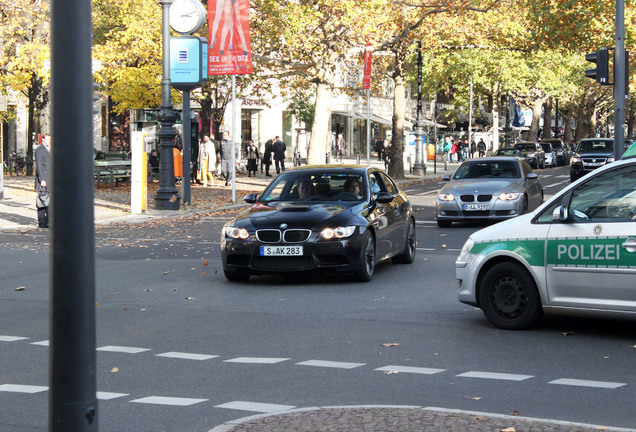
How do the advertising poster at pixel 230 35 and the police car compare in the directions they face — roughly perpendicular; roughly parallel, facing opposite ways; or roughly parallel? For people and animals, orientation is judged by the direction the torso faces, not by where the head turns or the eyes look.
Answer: roughly perpendicular

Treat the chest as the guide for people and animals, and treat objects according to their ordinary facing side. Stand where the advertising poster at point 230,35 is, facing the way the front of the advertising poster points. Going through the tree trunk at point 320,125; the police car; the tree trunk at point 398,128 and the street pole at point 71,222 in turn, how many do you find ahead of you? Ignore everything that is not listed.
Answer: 2

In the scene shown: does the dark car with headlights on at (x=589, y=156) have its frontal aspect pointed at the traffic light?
yes

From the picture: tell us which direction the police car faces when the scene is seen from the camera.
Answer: facing to the left of the viewer

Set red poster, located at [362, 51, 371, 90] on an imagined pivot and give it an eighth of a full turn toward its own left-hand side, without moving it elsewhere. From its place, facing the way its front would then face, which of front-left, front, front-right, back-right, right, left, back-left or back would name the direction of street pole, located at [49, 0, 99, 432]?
front-right

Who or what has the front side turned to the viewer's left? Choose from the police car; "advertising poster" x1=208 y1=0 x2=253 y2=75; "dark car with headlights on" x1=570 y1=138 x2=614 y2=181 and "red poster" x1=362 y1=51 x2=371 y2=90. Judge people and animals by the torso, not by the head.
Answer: the police car

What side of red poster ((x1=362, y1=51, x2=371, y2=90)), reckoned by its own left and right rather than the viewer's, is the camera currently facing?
front

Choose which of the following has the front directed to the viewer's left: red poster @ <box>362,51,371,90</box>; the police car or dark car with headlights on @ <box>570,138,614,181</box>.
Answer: the police car

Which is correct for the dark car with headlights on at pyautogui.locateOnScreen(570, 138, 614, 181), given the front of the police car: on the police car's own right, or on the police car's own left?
on the police car's own right

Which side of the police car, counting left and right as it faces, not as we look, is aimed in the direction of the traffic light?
right

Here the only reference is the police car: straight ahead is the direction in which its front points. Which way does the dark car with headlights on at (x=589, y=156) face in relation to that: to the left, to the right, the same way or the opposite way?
to the left

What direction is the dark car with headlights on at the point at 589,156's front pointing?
toward the camera

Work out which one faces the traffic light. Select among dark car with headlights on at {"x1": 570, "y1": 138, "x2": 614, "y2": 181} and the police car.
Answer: the dark car with headlights on
